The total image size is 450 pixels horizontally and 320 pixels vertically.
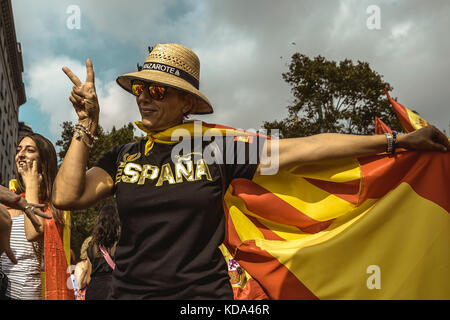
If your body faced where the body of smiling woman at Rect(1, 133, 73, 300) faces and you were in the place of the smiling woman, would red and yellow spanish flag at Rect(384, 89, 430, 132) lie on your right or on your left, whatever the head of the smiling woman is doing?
on your left

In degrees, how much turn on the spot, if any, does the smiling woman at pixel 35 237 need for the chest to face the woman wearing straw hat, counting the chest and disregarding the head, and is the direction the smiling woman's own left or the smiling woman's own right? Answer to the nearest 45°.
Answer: approximately 45° to the smiling woman's own left
